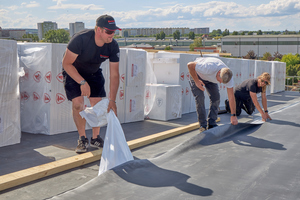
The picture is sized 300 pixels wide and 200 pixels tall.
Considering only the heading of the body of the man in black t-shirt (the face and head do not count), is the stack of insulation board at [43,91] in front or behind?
behind

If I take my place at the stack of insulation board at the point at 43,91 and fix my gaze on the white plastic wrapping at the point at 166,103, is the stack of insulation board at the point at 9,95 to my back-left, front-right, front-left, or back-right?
back-right

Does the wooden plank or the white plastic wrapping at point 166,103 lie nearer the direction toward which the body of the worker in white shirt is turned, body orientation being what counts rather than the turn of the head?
the wooden plank

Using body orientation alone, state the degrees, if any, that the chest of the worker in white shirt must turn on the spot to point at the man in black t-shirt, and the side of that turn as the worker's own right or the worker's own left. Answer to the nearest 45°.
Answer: approximately 90° to the worker's own right

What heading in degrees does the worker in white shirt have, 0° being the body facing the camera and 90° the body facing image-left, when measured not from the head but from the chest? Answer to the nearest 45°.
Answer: approximately 315°

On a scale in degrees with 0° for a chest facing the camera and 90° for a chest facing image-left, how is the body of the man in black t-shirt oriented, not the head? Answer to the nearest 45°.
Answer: approximately 315°

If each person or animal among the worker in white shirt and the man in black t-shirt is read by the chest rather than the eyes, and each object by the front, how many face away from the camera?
0

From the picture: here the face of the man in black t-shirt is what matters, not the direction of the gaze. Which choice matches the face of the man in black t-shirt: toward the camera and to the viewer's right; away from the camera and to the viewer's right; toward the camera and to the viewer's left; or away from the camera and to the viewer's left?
toward the camera and to the viewer's right

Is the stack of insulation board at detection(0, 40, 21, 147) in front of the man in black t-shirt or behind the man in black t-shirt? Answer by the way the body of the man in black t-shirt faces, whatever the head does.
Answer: behind

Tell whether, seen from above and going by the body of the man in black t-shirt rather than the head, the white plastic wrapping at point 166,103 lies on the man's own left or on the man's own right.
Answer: on the man's own left
